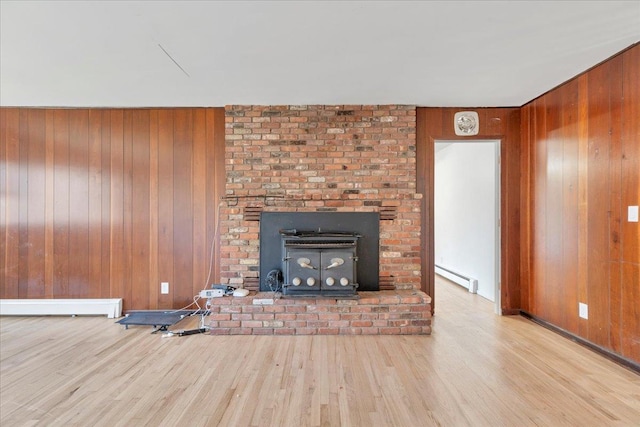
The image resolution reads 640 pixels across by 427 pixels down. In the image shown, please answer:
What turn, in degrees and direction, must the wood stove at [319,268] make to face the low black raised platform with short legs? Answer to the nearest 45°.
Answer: approximately 90° to its right

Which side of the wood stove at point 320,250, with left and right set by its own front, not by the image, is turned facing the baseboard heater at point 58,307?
right

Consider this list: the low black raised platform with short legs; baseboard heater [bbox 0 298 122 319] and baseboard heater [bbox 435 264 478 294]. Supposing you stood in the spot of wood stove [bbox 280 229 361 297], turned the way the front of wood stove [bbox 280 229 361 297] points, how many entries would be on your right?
2

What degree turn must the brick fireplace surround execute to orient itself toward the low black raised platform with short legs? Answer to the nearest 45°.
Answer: approximately 90° to its right

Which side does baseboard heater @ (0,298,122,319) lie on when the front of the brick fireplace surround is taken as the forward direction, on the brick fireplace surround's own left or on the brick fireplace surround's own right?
on the brick fireplace surround's own right

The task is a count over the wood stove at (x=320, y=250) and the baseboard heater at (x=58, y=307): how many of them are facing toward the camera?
2

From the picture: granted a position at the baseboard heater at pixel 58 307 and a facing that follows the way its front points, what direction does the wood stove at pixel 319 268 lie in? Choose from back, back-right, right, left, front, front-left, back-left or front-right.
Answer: front-left

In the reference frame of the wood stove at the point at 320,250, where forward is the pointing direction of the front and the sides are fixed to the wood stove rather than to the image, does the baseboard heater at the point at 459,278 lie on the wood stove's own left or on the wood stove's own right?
on the wood stove's own left

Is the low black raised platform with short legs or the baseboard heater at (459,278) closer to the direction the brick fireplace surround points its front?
the low black raised platform with short legs

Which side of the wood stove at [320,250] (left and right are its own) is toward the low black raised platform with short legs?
right

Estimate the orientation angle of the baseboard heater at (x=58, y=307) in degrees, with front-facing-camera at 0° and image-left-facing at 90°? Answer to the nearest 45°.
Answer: approximately 0°

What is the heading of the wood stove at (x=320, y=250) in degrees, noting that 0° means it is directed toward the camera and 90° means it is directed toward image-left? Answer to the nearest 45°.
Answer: approximately 0°

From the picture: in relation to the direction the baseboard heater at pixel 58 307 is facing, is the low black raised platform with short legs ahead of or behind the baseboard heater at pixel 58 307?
ahead

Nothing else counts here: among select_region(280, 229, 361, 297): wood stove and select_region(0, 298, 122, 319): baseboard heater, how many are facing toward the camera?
2
